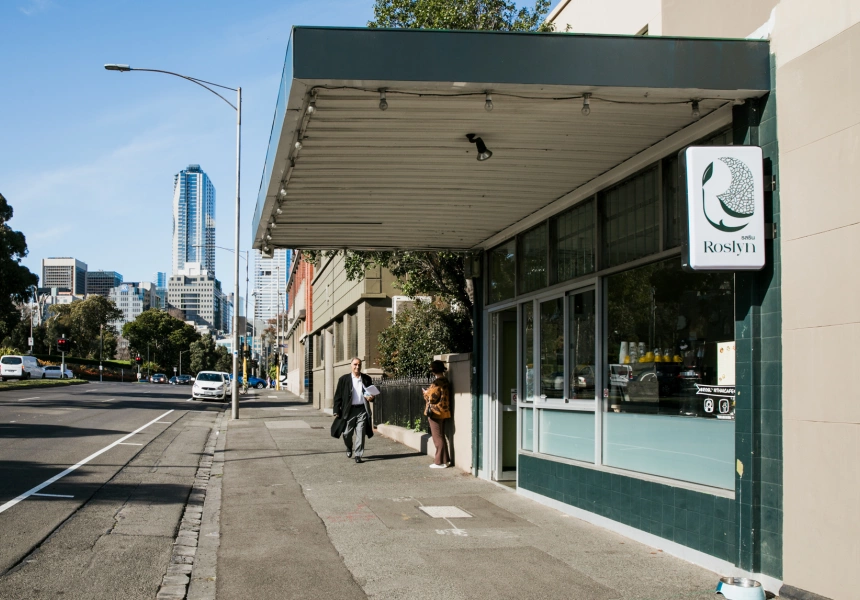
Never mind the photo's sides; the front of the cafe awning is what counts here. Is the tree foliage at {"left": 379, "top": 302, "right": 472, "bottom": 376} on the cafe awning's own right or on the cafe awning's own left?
on the cafe awning's own right

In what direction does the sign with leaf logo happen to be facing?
toward the camera

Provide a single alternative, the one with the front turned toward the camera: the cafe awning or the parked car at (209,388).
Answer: the parked car

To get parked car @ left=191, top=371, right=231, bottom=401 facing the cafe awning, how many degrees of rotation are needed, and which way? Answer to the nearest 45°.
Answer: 0° — it already faces it

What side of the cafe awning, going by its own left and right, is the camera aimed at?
left

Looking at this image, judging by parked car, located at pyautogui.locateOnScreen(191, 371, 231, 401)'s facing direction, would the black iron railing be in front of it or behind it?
in front

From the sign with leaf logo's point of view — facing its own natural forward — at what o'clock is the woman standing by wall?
The woman standing by wall is roughly at 5 o'clock from the sign with leaf logo.

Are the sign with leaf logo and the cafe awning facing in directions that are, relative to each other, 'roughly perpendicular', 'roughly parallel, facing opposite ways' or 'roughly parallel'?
roughly perpendicular
